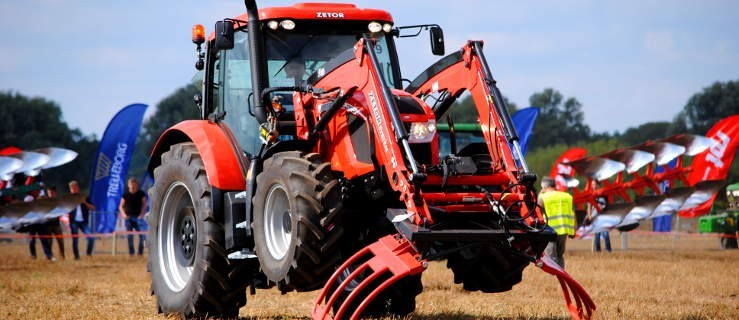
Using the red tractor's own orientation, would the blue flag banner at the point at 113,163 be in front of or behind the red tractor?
behind

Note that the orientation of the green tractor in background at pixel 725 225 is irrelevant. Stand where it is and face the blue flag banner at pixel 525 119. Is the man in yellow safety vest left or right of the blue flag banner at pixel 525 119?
left

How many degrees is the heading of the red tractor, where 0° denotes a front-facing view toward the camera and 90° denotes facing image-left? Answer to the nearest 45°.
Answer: approximately 315°

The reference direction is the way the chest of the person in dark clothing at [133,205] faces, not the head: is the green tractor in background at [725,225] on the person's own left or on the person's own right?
on the person's own left

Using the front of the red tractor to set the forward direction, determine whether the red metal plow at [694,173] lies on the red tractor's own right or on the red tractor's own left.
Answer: on the red tractor's own left
